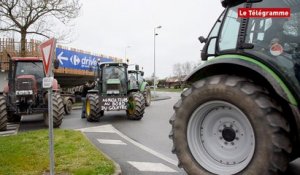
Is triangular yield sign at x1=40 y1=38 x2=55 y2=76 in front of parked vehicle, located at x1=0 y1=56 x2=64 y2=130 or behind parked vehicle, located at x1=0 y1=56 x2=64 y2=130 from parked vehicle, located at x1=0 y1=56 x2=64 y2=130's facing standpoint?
in front

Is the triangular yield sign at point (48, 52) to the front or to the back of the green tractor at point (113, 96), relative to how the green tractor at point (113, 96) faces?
to the front

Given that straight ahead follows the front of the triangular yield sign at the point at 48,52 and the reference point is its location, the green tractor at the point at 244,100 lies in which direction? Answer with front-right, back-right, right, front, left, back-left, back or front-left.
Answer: left

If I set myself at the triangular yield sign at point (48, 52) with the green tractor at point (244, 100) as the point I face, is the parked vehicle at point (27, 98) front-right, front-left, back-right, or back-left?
back-left

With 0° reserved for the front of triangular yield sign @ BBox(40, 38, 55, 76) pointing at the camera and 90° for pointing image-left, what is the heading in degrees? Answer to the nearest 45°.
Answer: approximately 45°

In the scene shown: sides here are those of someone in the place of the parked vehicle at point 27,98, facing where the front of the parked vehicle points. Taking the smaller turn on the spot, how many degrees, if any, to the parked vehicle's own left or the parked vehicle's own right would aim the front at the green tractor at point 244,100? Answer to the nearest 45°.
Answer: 0° — it already faces it

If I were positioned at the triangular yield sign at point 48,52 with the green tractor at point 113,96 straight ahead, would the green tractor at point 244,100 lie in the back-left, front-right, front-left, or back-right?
back-right

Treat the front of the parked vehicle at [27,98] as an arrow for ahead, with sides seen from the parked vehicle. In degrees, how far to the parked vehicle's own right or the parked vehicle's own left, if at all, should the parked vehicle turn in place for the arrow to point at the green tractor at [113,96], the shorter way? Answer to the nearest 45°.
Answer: approximately 90° to the parked vehicle's own left

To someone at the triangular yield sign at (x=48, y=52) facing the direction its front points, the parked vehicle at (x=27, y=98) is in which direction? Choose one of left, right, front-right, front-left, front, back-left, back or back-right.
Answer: back-right

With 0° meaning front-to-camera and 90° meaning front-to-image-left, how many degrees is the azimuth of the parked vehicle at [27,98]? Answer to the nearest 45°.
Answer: approximately 0°

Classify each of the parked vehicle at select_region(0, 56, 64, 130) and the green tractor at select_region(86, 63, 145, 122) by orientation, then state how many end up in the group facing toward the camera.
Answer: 2
